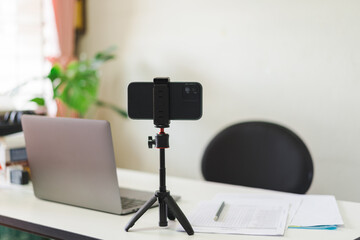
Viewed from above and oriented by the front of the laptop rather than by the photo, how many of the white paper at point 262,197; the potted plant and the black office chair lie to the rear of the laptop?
0

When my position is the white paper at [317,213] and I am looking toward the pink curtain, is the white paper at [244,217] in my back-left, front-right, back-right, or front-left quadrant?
front-left

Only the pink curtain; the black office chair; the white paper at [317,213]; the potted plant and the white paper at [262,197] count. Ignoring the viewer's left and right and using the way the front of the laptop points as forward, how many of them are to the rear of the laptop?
0

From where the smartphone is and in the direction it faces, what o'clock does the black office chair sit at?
The black office chair is roughly at 1 o'clock from the smartphone.

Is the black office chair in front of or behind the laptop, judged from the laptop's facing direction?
in front

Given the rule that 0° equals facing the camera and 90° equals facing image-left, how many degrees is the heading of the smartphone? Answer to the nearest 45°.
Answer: approximately 180°

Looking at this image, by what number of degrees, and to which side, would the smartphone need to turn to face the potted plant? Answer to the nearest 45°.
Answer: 0° — it already faces it

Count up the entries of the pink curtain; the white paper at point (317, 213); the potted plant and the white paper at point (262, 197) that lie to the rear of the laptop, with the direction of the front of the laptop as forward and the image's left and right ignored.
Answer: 0

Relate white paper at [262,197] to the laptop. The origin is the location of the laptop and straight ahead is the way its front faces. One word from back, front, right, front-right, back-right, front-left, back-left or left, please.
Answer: front-right

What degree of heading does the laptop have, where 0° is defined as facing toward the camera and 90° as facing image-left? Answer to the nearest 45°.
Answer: approximately 225°

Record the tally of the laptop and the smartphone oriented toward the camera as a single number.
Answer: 0

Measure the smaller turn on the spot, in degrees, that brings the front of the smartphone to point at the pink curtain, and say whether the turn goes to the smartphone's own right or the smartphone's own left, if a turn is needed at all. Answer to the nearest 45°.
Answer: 0° — it already faces it
